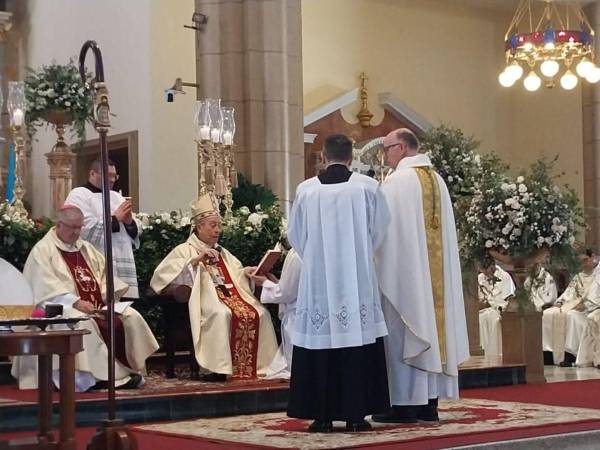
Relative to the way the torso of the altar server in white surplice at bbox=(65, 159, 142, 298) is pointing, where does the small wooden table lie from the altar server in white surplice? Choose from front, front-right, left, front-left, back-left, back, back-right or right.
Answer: front-right

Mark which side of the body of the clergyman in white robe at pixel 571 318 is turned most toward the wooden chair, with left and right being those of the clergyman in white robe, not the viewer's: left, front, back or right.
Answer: front

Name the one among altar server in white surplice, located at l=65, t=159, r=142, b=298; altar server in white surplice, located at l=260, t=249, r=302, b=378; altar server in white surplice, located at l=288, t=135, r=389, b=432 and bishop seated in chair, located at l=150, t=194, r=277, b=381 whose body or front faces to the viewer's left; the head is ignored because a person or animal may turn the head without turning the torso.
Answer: altar server in white surplice, located at l=260, t=249, r=302, b=378

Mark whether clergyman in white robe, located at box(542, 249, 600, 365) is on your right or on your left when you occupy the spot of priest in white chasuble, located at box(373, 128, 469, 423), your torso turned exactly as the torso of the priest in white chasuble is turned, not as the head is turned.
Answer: on your right

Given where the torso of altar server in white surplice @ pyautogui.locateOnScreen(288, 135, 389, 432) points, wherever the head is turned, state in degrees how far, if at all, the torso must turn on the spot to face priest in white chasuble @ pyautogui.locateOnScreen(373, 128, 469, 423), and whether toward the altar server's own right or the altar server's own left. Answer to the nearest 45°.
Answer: approximately 45° to the altar server's own right

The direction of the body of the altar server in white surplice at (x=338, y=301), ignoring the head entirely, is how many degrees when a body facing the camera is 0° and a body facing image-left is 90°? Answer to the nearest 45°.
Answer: approximately 180°

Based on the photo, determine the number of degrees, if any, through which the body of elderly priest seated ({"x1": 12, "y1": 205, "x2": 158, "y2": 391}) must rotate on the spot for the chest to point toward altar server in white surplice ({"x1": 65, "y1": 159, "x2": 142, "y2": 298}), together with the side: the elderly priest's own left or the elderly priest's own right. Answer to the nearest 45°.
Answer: approximately 135° to the elderly priest's own left

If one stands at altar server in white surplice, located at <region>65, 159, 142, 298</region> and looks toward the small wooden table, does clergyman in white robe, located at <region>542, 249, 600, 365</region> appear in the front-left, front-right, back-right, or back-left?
back-left

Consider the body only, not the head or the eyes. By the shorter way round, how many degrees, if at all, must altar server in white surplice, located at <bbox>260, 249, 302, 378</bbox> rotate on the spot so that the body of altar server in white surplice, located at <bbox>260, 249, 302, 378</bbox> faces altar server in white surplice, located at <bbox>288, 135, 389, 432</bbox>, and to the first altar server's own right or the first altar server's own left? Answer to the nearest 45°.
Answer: approximately 90° to the first altar server's own left

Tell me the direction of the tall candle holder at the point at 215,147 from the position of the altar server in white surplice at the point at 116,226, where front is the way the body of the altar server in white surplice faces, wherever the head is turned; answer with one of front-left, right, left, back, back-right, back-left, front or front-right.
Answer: left

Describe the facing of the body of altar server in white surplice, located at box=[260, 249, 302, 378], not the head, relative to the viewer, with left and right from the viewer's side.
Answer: facing to the left of the viewer

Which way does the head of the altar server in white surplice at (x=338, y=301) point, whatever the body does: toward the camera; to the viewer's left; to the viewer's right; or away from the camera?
away from the camera

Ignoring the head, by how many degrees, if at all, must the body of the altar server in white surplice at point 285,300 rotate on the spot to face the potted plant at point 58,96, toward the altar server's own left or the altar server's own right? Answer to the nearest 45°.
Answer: approximately 45° to the altar server's own right
